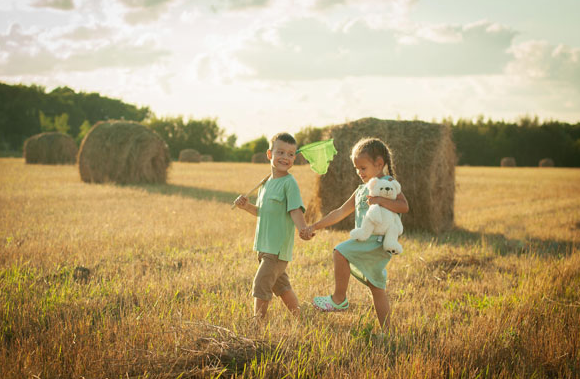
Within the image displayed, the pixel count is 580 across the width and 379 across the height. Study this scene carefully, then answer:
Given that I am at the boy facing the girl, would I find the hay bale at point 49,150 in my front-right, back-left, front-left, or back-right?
back-left

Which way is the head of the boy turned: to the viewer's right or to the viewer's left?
to the viewer's right

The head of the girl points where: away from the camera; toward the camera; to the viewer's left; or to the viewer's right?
to the viewer's left

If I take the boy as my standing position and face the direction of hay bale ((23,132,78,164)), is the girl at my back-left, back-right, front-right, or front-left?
back-right

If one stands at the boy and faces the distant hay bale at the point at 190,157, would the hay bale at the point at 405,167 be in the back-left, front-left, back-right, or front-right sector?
front-right

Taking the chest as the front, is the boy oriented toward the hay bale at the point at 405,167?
no

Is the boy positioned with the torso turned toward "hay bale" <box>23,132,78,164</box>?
no

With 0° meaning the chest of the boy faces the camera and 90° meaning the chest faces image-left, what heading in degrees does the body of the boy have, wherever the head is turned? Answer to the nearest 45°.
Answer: approximately 45°

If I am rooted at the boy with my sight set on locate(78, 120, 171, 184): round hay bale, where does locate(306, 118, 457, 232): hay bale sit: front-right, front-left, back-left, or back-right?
front-right

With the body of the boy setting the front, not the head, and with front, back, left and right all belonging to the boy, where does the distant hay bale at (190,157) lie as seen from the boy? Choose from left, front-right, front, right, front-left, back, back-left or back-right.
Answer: back-right

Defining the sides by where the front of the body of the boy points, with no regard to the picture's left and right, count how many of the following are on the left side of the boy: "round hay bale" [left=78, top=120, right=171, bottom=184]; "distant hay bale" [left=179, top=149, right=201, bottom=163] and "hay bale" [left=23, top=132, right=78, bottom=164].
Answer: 0
